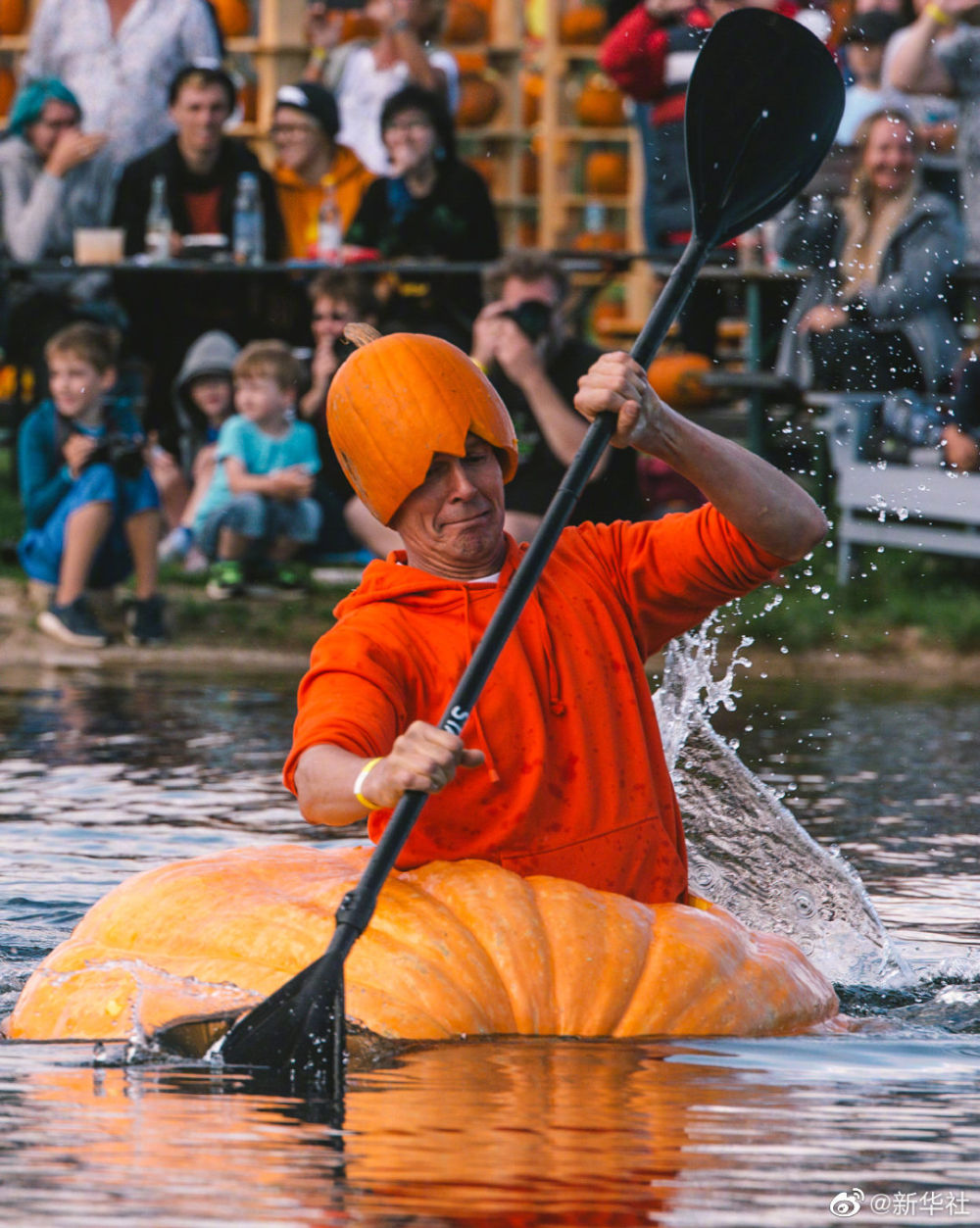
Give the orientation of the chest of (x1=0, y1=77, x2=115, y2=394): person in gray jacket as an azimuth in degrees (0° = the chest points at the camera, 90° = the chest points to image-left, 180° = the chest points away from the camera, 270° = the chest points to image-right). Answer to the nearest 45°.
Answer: approximately 315°

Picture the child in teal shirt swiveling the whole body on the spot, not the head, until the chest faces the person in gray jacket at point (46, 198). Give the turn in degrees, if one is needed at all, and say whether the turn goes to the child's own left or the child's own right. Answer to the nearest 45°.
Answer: approximately 135° to the child's own right

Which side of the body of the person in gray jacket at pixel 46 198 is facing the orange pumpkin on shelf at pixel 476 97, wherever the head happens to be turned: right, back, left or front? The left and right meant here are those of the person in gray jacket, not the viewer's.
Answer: left

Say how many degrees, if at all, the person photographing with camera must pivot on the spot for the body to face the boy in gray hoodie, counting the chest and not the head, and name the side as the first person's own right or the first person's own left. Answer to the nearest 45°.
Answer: approximately 135° to the first person's own right

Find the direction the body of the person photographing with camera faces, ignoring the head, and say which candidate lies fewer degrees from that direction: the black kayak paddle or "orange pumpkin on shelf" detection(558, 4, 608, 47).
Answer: the black kayak paddle

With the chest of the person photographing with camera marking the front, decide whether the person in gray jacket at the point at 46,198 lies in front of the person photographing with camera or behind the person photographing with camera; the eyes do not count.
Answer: behind

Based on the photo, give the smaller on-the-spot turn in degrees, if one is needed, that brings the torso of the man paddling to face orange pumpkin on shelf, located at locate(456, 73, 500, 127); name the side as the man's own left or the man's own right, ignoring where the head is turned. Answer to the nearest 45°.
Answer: approximately 180°

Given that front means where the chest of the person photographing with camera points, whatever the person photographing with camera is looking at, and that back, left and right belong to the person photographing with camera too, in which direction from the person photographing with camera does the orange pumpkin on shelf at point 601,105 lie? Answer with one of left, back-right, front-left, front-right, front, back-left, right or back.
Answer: back

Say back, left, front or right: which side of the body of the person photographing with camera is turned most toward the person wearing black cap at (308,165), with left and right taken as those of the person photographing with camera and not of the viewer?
back

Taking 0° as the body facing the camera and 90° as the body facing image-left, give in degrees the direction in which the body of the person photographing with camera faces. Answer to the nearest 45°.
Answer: approximately 0°

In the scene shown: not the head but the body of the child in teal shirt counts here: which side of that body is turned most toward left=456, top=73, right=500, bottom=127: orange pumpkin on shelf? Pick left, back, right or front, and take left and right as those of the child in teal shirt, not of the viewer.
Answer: back

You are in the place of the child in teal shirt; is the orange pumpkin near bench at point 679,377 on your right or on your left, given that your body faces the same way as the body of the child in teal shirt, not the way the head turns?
on your left
